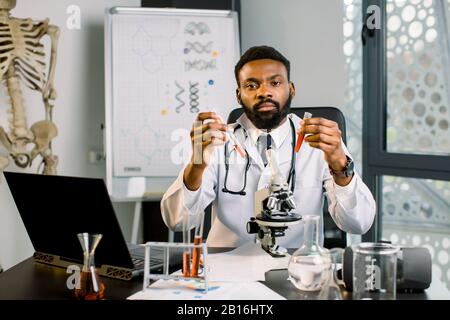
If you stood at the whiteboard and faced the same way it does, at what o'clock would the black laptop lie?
The black laptop is roughly at 12 o'clock from the whiteboard.

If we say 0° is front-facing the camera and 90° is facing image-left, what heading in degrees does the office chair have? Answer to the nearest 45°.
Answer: approximately 0°

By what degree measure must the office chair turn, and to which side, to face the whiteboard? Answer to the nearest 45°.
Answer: approximately 135° to its right

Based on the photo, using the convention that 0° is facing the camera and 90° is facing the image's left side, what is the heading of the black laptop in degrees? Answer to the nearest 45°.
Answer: approximately 225°

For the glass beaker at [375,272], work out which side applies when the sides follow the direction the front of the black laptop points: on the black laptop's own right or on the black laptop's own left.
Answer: on the black laptop's own right

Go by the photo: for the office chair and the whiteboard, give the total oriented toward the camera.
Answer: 2

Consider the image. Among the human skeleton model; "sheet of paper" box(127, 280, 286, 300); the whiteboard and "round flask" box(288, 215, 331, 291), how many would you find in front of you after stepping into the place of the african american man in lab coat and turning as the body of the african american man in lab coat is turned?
2

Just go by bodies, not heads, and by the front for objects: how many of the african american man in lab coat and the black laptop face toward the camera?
1

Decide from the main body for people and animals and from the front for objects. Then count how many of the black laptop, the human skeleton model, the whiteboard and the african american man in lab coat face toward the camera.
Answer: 3
